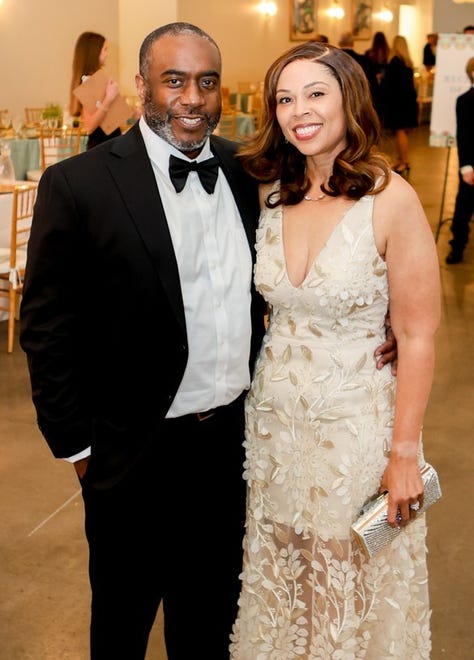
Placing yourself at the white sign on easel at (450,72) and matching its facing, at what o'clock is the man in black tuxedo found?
The man in black tuxedo is roughly at 12 o'clock from the white sign on easel.

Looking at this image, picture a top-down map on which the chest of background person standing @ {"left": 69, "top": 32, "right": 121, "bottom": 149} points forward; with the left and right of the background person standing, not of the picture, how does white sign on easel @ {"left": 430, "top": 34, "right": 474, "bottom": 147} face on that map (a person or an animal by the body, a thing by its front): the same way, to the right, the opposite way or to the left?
to the right

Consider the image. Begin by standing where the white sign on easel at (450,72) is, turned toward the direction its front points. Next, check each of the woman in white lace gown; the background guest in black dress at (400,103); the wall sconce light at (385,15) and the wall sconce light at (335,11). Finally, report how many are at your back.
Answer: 3

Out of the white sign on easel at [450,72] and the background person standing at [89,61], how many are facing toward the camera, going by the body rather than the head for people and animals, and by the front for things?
1

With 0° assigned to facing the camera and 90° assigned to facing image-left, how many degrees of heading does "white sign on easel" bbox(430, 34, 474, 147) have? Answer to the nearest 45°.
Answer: approximately 0°

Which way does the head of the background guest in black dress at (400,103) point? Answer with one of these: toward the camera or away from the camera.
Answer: away from the camera

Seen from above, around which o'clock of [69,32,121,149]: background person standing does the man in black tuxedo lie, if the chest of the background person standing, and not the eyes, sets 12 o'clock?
The man in black tuxedo is roughly at 3 o'clock from the background person standing.

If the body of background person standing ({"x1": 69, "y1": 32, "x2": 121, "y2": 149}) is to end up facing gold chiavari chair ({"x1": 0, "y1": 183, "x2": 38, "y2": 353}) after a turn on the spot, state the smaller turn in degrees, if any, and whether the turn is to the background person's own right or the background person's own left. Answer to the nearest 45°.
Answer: approximately 90° to the background person's own right

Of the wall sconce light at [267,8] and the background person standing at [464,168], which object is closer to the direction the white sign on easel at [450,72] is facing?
the background person standing

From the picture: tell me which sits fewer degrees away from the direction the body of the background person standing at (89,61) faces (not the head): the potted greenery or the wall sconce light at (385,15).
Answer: the wall sconce light

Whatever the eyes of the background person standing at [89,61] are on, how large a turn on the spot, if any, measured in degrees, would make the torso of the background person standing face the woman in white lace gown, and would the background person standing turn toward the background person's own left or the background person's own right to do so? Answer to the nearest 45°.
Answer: approximately 90° to the background person's own right

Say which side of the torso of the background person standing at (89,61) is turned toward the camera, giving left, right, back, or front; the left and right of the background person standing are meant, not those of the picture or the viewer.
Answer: right

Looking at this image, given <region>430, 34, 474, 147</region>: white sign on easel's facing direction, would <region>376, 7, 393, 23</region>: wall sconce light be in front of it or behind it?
behind
